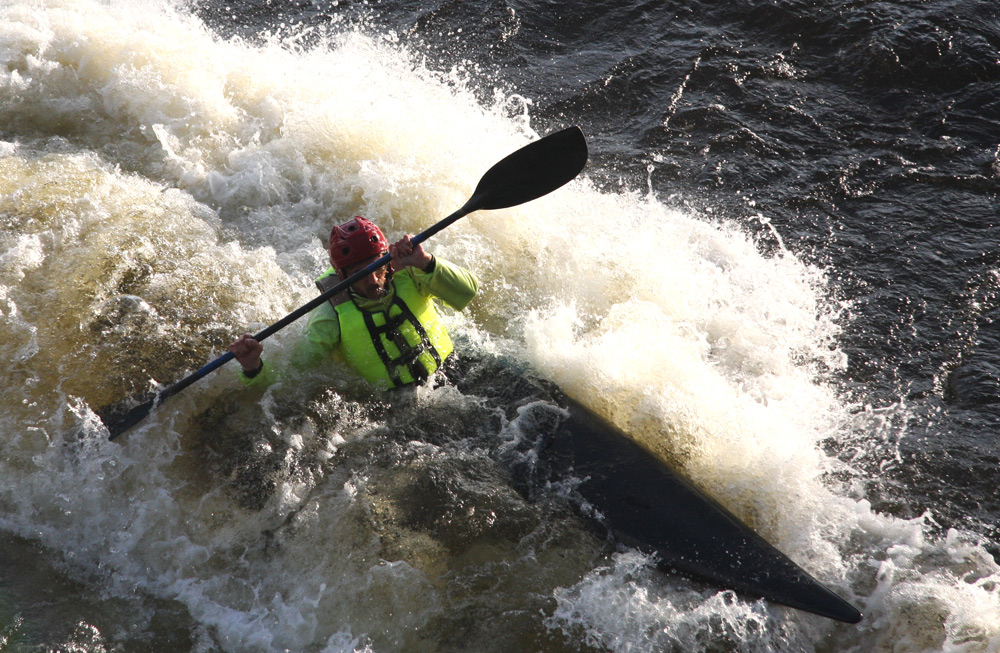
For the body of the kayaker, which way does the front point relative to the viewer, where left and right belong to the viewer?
facing the viewer and to the right of the viewer
